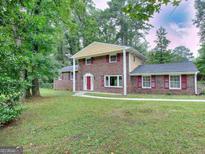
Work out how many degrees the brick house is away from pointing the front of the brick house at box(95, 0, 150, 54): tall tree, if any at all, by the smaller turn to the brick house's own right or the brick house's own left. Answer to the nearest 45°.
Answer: approximately 135° to the brick house's own right

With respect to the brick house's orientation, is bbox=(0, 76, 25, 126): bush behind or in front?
in front

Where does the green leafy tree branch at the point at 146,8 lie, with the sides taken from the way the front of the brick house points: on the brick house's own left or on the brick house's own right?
on the brick house's own left

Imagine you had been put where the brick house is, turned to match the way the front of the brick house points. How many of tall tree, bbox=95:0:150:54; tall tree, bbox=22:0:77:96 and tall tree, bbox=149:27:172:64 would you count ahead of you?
1

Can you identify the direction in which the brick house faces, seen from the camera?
facing the viewer and to the left of the viewer

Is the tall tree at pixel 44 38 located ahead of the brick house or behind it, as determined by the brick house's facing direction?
ahead
